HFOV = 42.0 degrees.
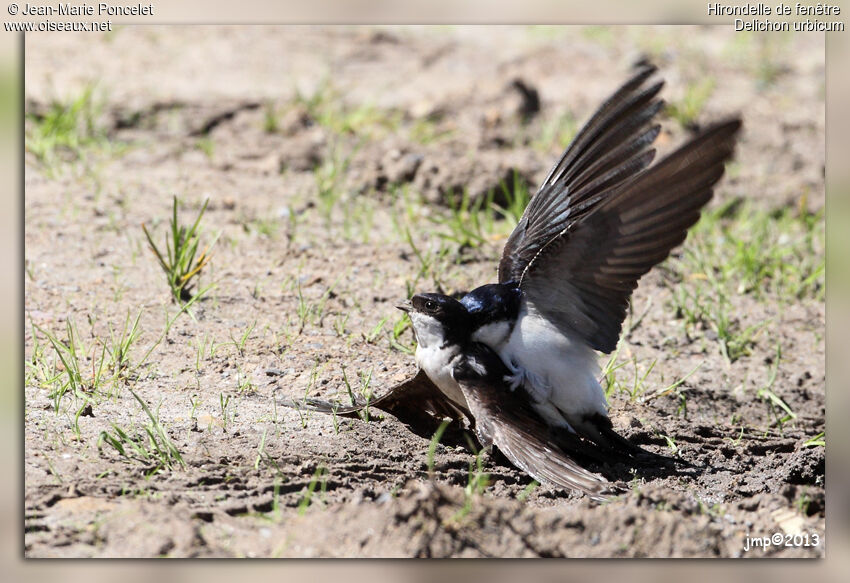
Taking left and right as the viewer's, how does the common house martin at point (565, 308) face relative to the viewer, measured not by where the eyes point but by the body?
facing to the left of the viewer
